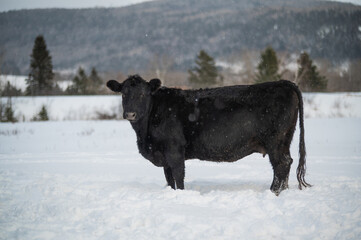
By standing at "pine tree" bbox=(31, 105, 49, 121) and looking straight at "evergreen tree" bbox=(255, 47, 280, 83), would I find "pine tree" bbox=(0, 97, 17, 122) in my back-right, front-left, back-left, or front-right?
back-left

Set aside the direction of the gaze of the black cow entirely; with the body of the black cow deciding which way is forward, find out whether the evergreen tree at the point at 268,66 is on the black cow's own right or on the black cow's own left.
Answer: on the black cow's own right

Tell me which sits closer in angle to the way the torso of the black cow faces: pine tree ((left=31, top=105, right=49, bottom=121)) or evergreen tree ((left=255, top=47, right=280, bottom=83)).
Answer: the pine tree

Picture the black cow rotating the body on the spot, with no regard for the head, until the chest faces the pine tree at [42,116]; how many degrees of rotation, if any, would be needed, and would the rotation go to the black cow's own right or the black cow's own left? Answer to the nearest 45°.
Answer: approximately 45° to the black cow's own right

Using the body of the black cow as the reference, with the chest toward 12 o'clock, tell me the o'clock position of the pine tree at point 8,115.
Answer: The pine tree is roughly at 2 o'clock from the black cow.

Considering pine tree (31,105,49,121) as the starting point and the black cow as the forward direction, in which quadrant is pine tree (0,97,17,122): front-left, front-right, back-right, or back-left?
back-right

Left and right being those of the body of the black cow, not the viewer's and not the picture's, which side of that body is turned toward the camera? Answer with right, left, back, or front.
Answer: left
